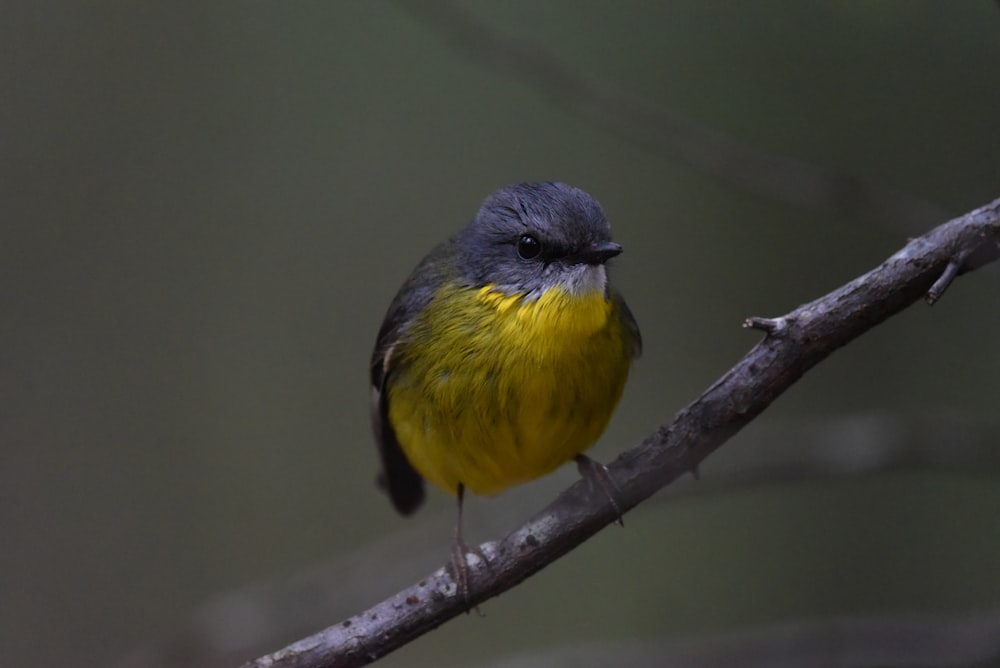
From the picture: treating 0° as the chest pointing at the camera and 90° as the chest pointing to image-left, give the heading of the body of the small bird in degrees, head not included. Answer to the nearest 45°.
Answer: approximately 315°
